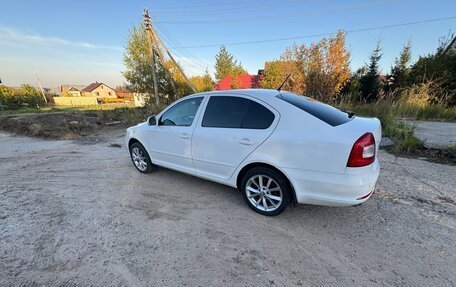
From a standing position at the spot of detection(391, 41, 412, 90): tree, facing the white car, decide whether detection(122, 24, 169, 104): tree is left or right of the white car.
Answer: right

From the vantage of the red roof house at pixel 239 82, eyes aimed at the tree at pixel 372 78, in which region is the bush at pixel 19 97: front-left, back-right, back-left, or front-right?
back-right

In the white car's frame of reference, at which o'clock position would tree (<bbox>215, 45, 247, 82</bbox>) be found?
The tree is roughly at 1 o'clock from the white car.

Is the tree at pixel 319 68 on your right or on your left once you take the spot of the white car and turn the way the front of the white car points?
on your right

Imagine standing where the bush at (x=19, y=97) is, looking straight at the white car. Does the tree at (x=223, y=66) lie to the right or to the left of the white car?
left

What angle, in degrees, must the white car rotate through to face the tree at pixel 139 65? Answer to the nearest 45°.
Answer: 0° — it already faces it

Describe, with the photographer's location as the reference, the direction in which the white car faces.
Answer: facing away from the viewer and to the left of the viewer

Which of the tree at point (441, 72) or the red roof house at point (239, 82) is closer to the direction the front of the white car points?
the red roof house

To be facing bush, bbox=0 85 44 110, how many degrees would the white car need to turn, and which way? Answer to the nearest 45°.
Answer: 0° — it already faces it

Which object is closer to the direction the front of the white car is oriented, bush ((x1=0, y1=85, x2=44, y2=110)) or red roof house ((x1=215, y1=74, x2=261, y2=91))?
the bush
